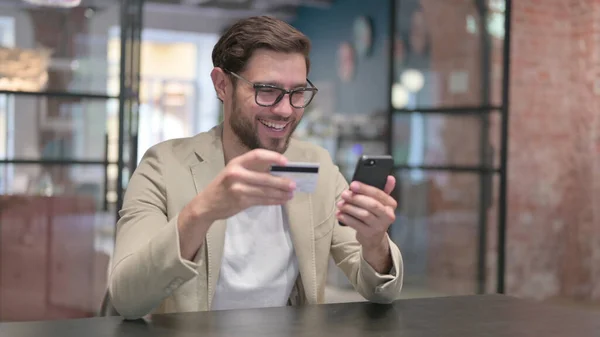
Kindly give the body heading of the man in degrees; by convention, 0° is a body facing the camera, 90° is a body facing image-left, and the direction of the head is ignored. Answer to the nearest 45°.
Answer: approximately 315°

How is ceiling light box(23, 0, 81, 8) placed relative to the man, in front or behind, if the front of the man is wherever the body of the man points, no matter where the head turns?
behind

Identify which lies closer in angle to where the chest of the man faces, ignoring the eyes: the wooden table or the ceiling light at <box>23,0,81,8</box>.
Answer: the wooden table
